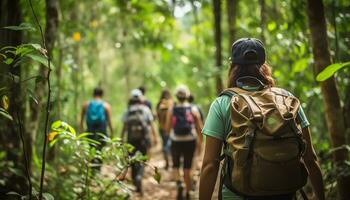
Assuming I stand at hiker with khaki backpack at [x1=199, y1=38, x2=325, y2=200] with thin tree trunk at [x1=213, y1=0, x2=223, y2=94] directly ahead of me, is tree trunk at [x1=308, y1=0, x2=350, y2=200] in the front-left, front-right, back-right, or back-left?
front-right

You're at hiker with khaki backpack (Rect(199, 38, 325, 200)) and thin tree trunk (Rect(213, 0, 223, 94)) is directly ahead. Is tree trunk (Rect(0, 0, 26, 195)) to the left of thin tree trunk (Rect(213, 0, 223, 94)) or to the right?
left

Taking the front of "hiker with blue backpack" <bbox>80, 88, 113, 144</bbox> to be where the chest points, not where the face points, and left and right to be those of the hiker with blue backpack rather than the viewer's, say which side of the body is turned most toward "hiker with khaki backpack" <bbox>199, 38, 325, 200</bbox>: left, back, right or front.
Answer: back

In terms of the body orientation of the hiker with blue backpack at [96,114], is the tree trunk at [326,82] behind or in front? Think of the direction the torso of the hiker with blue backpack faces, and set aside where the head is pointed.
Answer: behind

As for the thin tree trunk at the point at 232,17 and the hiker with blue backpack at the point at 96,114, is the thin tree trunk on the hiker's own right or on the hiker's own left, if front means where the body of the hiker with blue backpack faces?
on the hiker's own right

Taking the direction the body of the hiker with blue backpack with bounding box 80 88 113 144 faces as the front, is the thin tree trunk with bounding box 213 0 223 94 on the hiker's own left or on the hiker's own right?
on the hiker's own right

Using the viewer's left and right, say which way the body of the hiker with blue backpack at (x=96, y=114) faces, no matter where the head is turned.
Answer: facing away from the viewer

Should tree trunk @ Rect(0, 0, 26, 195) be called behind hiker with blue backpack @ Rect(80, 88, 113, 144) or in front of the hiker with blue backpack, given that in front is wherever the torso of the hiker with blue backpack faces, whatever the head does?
behind

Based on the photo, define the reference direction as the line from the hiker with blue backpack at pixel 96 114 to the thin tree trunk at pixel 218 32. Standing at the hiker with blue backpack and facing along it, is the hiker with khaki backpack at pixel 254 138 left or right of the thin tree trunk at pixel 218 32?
right
